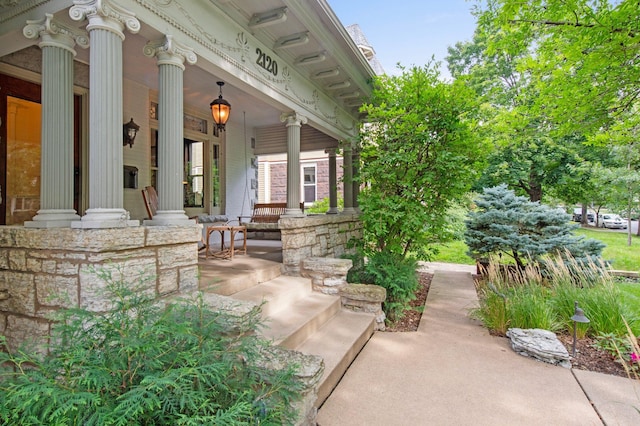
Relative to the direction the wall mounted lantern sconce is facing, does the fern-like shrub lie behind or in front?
in front

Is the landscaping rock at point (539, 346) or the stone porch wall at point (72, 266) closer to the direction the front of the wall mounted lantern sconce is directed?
the landscaping rock

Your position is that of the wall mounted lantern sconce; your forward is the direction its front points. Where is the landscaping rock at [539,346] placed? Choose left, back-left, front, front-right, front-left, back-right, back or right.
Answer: front

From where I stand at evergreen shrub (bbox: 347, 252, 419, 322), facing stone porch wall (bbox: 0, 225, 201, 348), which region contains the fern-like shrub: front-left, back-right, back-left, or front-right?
front-left

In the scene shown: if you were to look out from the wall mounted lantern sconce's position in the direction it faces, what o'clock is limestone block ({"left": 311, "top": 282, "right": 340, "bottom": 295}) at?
The limestone block is roughly at 12 o'clock from the wall mounted lantern sconce.

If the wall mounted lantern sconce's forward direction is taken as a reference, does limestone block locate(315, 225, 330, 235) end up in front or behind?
in front

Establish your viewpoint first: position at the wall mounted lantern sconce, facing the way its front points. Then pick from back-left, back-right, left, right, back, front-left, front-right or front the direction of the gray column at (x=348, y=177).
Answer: front-left

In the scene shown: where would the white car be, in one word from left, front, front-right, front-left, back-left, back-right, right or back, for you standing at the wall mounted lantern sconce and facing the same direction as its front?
front-left

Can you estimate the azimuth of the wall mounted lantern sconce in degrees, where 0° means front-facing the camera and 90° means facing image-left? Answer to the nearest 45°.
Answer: approximately 315°

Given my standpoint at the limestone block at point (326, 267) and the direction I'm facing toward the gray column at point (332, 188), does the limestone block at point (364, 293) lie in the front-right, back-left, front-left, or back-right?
back-right

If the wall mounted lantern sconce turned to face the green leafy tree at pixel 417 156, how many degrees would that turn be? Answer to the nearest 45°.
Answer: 0° — it already faces it

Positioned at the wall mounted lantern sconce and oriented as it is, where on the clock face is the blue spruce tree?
The blue spruce tree is roughly at 11 o'clock from the wall mounted lantern sconce.

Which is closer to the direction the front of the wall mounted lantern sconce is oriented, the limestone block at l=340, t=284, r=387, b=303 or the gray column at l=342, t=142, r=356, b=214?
the limestone block

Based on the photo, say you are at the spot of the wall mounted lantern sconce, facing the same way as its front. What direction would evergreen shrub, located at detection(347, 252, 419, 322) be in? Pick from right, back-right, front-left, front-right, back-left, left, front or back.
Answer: front

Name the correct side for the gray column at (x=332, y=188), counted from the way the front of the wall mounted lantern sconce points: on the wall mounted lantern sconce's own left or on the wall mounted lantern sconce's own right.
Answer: on the wall mounted lantern sconce's own left

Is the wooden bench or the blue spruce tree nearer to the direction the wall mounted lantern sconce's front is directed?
the blue spruce tree

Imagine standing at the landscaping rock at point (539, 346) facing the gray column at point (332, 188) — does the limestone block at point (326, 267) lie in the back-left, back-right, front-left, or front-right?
front-left
